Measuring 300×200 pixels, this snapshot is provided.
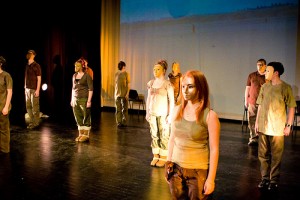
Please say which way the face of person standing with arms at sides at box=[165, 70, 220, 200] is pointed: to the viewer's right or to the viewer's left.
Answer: to the viewer's left

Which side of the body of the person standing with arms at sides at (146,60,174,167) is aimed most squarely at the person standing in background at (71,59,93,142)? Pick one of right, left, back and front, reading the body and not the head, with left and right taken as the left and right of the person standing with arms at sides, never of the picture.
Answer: right

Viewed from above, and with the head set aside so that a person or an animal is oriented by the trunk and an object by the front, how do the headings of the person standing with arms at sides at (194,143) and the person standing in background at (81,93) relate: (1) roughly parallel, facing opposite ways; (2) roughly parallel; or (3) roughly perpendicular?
roughly parallel

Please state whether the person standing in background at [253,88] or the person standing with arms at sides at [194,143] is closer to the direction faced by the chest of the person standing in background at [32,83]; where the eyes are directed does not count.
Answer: the person standing with arms at sides

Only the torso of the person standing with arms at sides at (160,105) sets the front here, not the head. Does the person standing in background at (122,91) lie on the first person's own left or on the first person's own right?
on the first person's own right

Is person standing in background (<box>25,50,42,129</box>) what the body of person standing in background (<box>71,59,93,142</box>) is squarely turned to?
no

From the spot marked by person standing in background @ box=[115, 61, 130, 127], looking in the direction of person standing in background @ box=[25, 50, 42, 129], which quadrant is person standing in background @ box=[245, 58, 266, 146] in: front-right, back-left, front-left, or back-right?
back-left

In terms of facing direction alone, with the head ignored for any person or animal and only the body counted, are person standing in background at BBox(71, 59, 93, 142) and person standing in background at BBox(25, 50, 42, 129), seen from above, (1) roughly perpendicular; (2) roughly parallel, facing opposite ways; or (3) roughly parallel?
roughly parallel

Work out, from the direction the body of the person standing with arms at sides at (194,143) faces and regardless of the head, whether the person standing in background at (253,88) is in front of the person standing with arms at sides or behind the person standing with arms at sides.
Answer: behind
